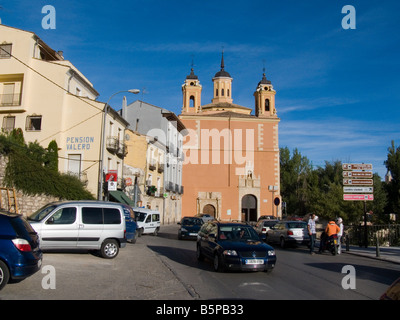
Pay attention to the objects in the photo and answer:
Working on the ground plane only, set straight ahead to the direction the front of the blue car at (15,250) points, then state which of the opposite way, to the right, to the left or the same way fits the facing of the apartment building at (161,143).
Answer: the opposite way

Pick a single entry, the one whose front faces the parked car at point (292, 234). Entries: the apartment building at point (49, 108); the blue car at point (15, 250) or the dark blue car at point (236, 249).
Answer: the apartment building

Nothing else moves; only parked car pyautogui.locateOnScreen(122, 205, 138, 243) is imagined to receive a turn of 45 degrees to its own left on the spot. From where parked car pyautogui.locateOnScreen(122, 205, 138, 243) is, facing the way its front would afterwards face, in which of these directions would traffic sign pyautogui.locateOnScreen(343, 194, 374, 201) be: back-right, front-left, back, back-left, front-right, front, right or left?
back-left

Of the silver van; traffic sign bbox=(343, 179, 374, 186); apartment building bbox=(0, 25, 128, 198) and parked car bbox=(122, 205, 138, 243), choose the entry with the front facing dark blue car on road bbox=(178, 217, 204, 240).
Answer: the apartment building

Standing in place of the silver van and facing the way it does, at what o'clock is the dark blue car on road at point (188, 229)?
The dark blue car on road is roughly at 4 o'clock from the silver van.

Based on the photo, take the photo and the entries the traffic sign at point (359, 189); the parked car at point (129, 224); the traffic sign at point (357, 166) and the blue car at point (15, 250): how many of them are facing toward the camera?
2

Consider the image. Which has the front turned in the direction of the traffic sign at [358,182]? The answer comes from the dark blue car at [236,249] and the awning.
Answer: the awning

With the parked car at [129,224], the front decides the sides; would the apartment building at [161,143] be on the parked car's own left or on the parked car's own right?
on the parked car's own right
